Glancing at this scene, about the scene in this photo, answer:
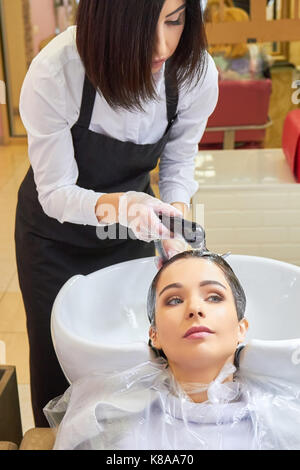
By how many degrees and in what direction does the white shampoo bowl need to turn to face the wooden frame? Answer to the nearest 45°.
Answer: approximately 180°

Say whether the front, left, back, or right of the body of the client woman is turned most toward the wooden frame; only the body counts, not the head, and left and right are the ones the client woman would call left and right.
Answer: back

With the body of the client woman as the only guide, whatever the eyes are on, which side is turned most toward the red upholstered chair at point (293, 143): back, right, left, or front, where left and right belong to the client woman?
back

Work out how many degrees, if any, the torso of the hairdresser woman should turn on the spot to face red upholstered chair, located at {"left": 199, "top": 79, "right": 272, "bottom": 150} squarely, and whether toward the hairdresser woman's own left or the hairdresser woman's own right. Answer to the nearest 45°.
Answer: approximately 135° to the hairdresser woman's own left

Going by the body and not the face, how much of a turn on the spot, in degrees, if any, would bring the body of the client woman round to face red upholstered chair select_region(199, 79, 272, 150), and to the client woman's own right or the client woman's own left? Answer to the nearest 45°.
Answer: approximately 180°

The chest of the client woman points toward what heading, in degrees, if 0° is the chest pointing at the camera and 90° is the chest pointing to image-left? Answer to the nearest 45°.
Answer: approximately 0°

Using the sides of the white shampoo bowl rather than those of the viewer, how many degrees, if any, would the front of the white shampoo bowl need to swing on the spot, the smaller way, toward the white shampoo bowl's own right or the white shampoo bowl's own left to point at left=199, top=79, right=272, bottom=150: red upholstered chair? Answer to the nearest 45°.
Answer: approximately 180°

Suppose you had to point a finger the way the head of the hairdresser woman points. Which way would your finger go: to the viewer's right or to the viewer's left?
to the viewer's right
